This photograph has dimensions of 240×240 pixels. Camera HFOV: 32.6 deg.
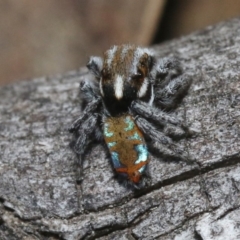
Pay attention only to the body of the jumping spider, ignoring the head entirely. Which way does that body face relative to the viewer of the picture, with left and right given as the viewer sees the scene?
facing away from the viewer
